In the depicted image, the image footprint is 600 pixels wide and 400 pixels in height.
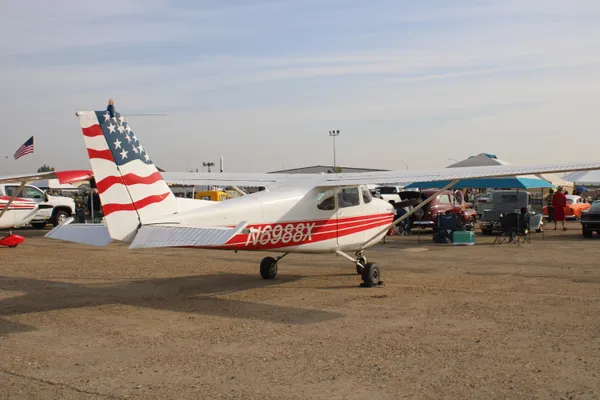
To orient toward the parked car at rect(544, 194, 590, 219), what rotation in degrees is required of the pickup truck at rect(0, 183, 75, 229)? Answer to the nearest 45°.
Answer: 0° — it already faces it

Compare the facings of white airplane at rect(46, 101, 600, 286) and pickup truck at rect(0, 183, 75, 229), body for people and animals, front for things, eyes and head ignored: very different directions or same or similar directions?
same or similar directions

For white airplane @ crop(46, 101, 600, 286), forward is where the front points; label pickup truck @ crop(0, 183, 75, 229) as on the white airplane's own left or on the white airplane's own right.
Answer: on the white airplane's own left

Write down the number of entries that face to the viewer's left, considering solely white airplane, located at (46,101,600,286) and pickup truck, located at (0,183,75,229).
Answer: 0

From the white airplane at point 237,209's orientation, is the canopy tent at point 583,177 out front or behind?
out front

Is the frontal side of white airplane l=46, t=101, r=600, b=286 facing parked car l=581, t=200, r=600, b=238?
yes

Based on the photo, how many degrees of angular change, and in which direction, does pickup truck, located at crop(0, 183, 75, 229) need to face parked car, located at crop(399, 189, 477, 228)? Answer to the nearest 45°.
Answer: approximately 45° to its right

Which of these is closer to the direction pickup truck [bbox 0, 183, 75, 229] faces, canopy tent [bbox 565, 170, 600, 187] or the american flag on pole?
the canopy tent

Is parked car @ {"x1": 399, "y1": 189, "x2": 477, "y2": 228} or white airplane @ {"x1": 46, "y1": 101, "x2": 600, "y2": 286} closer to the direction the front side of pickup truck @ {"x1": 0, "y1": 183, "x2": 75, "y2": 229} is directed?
the parked car

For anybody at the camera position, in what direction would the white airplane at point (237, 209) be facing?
facing away from the viewer and to the right of the viewer

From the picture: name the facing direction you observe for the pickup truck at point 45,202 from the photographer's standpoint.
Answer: facing to the right of the viewer

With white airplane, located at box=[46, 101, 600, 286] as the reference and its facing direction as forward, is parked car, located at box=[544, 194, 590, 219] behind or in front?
in front
